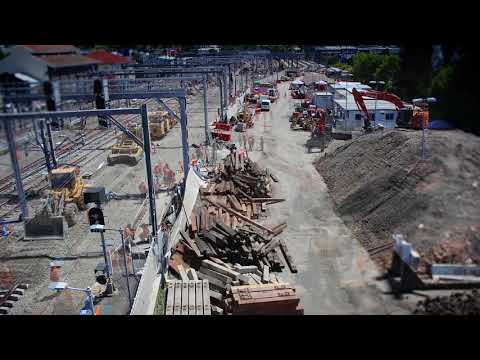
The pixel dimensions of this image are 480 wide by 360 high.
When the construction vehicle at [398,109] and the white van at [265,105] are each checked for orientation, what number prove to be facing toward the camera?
1

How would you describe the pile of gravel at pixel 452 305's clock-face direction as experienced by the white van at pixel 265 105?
The pile of gravel is roughly at 12 o'clock from the white van.

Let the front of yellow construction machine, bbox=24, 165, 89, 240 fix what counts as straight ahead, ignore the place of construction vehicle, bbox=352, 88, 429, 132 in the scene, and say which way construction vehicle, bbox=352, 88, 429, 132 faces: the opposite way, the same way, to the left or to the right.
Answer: to the right

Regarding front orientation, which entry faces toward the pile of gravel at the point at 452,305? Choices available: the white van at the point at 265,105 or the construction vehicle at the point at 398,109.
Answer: the white van

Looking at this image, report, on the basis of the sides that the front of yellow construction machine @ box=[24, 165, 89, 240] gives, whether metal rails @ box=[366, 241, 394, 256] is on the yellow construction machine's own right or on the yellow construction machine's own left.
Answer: on the yellow construction machine's own left

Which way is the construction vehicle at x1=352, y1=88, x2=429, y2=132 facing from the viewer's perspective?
to the viewer's left

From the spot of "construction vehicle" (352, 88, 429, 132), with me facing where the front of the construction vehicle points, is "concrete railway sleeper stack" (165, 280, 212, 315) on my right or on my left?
on my left
